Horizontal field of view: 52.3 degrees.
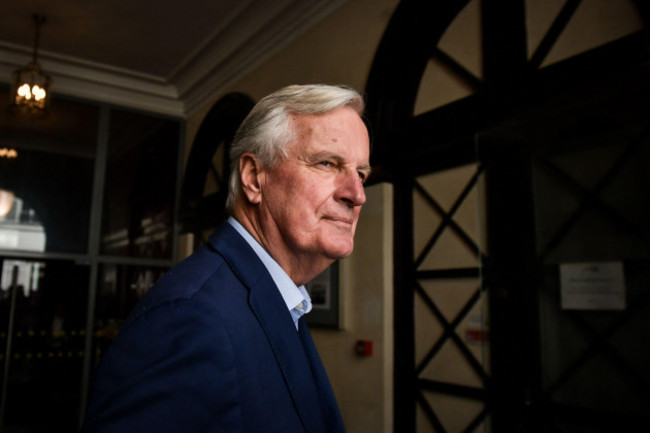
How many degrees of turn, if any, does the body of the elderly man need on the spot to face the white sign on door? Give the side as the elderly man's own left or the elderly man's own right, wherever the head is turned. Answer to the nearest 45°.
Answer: approximately 45° to the elderly man's own left

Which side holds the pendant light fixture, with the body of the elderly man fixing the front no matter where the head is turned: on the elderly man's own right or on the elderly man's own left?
on the elderly man's own left

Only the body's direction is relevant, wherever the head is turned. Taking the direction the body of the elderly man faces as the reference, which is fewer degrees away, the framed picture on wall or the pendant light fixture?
the framed picture on wall

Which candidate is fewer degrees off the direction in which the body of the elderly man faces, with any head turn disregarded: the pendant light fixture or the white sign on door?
the white sign on door

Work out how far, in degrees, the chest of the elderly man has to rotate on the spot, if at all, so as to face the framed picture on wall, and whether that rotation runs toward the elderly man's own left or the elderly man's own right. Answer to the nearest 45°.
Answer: approximately 90° to the elderly man's own left

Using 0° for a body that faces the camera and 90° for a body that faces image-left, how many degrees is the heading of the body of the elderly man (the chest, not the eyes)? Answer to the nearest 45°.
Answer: approximately 270°
